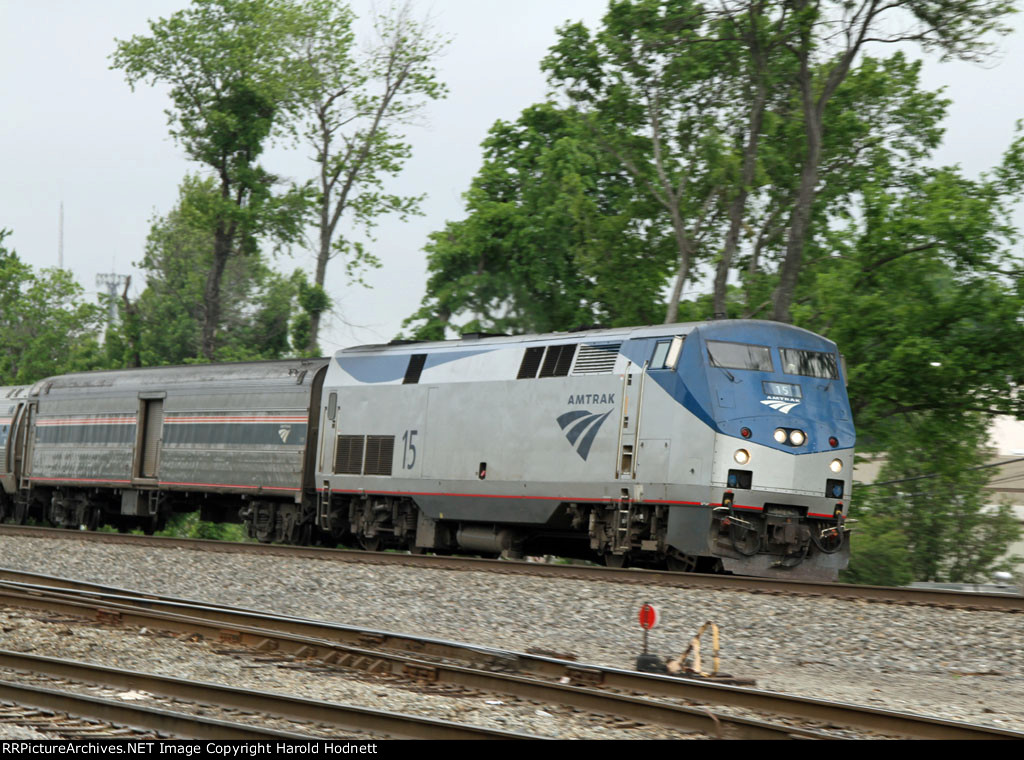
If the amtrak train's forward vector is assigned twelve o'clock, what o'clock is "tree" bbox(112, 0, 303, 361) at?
The tree is roughly at 7 o'clock from the amtrak train.

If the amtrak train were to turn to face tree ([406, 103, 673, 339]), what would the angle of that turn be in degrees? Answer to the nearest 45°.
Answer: approximately 135° to its left

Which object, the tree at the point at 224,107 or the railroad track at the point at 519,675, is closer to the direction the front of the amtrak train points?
the railroad track

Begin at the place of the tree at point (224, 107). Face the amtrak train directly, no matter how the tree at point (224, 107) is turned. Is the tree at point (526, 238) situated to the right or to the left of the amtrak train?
left

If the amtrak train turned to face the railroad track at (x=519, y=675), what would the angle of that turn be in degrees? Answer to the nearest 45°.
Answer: approximately 45° to its right

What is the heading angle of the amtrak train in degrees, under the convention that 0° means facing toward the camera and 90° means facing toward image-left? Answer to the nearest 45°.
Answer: approximately 315°

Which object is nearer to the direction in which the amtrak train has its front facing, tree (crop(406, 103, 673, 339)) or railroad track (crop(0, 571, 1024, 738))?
the railroad track

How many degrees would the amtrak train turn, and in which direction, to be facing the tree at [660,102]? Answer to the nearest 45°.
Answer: approximately 135° to its left
